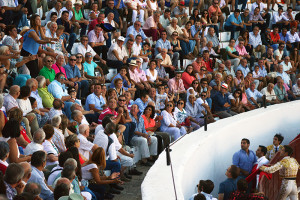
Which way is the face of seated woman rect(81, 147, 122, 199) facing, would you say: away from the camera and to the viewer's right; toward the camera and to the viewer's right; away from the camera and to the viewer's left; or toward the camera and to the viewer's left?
away from the camera and to the viewer's right

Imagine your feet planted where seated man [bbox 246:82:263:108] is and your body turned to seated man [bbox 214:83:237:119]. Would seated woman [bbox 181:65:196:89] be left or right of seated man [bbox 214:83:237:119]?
right

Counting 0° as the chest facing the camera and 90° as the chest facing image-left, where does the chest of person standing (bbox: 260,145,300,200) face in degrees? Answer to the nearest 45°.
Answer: approximately 135°

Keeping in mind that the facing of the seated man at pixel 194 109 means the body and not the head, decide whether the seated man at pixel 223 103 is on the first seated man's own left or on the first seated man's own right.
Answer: on the first seated man's own left

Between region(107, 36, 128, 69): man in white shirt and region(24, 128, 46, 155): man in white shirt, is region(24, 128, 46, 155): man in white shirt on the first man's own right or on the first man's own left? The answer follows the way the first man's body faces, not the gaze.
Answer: on the first man's own right

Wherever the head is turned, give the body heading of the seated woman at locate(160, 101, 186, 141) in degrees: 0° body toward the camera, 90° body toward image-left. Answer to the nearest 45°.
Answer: approximately 315°

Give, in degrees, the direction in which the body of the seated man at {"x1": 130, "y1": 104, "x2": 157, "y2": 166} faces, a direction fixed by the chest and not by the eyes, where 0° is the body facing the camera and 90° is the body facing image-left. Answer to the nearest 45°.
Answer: approximately 315°

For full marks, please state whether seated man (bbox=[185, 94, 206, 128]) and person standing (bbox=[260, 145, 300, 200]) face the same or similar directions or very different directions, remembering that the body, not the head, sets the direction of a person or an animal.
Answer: very different directions
